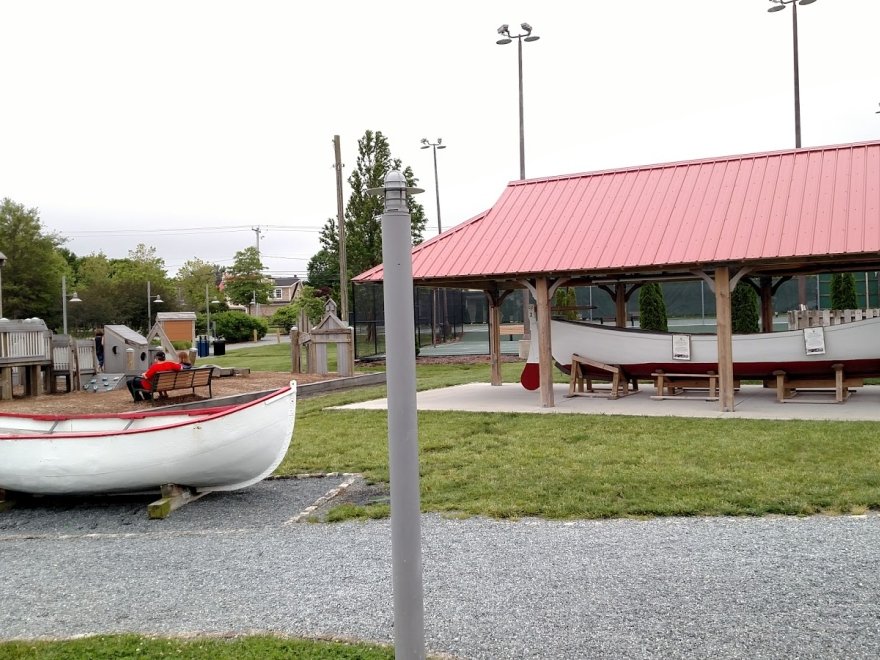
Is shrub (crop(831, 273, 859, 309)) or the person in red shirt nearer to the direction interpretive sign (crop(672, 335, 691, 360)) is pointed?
the person in red shirt

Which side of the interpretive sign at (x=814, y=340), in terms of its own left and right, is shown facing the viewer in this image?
front

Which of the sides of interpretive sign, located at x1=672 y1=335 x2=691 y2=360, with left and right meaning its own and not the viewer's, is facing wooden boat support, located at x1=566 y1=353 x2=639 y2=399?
right

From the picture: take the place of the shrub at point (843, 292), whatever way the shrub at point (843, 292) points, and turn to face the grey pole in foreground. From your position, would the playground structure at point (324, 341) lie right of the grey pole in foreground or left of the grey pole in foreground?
right

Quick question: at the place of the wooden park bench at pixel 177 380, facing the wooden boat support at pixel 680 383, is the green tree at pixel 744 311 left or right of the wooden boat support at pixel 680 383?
left

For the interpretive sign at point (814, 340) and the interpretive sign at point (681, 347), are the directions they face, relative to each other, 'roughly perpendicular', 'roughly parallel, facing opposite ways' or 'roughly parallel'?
roughly parallel

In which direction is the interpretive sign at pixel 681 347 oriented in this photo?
toward the camera

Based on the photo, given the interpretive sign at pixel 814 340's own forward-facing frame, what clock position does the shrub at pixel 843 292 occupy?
The shrub is roughly at 6 o'clock from the interpretive sign.

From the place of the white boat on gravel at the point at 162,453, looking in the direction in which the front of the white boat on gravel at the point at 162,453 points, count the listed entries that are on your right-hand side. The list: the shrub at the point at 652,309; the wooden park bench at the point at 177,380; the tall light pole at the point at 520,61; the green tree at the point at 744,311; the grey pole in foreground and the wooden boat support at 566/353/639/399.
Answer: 1

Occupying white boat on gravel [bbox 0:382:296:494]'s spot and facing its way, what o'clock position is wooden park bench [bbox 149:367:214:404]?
The wooden park bench is roughly at 9 o'clock from the white boat on gravel.

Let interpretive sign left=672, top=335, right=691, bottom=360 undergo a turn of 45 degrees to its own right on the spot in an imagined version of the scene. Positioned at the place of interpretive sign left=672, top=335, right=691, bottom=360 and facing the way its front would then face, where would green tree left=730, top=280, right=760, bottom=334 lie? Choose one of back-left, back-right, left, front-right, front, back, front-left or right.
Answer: back-right

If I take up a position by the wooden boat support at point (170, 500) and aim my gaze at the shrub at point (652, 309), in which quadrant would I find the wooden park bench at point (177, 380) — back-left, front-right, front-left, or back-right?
front-left

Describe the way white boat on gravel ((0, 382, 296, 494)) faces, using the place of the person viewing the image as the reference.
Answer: facing to the right of the viewer
